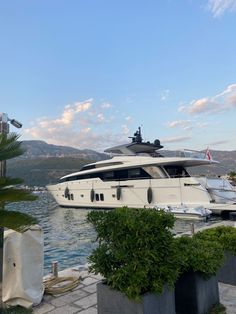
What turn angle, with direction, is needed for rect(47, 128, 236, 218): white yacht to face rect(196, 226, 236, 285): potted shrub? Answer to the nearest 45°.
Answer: approximately 135° to its left

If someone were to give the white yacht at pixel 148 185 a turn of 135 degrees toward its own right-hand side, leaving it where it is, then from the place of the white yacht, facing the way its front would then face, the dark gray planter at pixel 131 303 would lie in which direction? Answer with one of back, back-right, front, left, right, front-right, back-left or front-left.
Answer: right

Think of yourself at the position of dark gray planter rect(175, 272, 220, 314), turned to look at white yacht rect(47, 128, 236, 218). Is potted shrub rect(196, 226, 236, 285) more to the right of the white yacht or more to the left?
right

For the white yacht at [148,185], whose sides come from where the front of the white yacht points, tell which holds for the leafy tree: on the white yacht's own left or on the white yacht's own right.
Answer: on the white yacht's own left

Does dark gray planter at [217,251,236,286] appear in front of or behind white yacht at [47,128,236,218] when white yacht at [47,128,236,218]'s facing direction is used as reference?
behind

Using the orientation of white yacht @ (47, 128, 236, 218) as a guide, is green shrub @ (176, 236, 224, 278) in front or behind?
behind

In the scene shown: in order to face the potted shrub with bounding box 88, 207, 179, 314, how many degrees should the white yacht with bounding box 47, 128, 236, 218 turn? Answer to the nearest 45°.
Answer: approximately 135° to its left

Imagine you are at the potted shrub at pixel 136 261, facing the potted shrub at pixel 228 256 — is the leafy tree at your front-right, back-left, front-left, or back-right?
back-left

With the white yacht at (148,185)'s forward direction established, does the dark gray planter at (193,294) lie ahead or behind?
behind

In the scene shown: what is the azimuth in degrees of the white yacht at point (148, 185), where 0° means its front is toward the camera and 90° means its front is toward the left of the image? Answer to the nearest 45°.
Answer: approximately 135°
